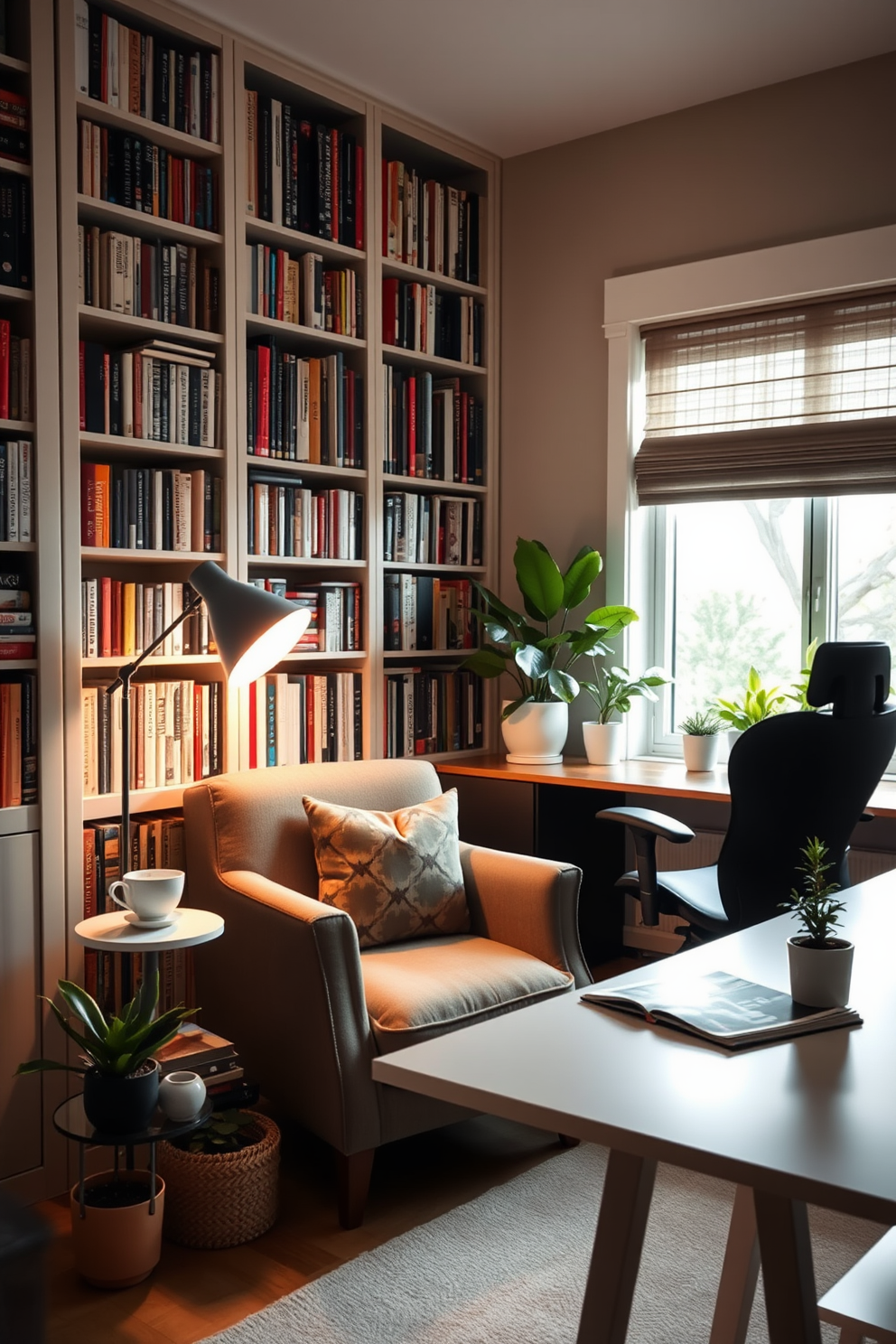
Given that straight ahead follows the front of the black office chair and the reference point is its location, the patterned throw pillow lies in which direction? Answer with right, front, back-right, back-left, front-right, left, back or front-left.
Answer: front-left

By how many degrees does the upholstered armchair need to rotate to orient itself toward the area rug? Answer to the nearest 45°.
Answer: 0° — it already faces it

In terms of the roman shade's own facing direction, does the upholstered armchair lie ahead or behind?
ahead

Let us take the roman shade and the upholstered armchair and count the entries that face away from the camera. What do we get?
0

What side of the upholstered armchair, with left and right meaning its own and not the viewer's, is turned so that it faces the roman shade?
left

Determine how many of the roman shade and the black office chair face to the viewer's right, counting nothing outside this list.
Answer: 0

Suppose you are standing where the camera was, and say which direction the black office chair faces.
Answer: facing away from the viewer and to the left of the viewer

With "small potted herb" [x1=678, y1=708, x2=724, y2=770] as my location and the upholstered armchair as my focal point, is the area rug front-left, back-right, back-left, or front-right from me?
front-left

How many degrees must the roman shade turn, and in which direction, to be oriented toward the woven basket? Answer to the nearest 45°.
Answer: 0° — it already faces it

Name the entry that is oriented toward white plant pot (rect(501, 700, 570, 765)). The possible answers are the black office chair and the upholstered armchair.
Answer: the black office chair

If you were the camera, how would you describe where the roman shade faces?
facing the viewer and to the left of the viewer

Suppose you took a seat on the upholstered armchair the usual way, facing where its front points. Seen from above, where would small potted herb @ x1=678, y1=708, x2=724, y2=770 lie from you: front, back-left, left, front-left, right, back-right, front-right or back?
left

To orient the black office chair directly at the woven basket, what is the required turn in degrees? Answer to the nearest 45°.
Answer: approximately 90° to its left

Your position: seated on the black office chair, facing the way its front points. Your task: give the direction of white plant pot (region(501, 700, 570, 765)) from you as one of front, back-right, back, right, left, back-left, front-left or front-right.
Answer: front

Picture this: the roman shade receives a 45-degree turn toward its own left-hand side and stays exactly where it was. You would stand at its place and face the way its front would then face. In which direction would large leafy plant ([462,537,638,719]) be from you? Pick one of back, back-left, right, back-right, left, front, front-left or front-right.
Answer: right

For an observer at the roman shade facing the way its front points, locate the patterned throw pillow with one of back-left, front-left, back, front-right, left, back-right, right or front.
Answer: front

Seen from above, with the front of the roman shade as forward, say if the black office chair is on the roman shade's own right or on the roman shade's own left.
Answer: on the roman shade's own left

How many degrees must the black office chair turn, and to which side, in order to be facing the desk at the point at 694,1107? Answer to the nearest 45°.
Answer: approximately 135° to its left
